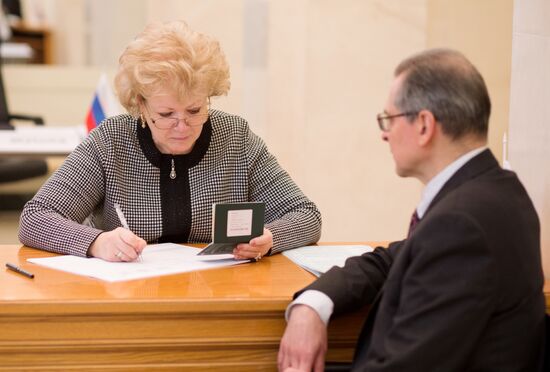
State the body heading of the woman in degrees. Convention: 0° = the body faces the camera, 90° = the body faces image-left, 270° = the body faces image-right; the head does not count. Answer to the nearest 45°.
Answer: approximately 0°

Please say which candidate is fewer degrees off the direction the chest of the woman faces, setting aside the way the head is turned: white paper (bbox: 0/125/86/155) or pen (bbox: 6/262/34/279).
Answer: the pen

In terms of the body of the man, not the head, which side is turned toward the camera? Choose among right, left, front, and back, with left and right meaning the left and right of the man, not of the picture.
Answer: left

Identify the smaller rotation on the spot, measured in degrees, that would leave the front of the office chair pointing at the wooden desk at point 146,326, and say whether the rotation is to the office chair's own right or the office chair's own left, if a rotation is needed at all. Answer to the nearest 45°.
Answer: approximately 90° to the office chair's own right
